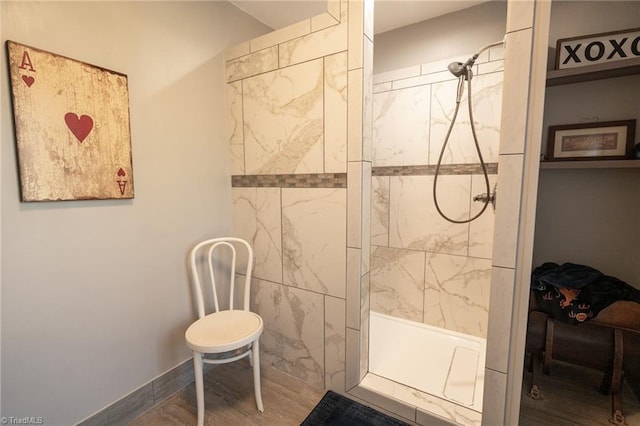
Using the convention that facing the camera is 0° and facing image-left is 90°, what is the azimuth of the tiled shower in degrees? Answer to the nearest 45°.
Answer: approximately 45°

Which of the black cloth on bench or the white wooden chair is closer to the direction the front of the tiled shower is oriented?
the white wooden chair

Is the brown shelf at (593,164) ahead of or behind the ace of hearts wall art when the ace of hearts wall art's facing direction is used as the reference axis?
ahead

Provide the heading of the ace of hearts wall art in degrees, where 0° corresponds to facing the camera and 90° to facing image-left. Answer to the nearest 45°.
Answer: approximately 315°

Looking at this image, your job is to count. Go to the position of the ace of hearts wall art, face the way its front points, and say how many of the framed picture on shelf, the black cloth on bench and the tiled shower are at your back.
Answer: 0

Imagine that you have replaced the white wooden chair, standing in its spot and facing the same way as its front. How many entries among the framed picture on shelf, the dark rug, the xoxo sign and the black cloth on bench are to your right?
0

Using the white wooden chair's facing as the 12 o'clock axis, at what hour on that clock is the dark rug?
The dark rug is roughly at 10 o'clock from the white wooden chair.

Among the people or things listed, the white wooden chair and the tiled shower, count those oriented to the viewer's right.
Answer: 0

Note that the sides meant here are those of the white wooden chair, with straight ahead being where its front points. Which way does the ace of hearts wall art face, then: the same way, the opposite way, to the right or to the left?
to the left

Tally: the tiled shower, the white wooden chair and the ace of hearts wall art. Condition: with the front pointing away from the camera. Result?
0

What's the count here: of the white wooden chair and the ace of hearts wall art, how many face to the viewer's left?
0

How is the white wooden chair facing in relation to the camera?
toward the camera

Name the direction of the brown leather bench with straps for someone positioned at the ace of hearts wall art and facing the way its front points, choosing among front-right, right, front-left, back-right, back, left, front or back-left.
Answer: front

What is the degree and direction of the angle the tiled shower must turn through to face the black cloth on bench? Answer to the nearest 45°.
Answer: approximately 135° to its left
